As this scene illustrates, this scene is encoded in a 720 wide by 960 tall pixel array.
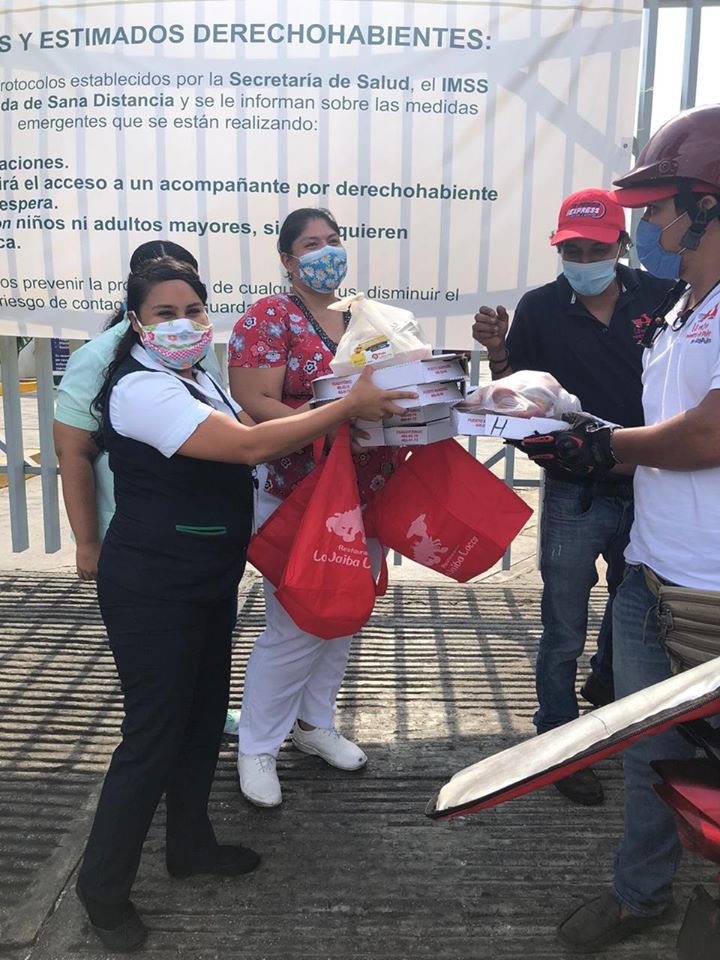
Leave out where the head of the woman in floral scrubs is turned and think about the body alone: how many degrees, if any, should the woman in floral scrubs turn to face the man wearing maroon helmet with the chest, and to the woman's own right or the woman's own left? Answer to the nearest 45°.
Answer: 0° — they already face them

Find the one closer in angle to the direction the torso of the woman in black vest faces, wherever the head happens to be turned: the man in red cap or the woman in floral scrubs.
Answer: the man in red cap

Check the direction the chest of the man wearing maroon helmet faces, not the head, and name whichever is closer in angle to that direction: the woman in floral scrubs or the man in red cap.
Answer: the woman in floral scrubs

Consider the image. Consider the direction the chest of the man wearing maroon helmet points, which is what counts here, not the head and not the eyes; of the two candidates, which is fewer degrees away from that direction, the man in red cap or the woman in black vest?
the woman in black vest

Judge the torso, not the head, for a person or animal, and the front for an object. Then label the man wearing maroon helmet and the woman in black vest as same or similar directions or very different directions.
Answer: very different directions

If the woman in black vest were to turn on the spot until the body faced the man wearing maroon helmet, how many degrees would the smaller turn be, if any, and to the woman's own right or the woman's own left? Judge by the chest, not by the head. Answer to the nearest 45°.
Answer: approximately 45° to the woman's own left

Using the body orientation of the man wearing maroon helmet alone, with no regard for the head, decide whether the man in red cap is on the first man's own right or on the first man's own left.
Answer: on the first man's own right

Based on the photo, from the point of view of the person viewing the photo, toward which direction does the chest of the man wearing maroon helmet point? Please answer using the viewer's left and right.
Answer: facing to the left of the viewer

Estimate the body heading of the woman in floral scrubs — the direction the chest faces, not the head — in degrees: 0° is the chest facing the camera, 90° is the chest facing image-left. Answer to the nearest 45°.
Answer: approximately 315°

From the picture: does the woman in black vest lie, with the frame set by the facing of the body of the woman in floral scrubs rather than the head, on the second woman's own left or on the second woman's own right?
on the second woman's own right
